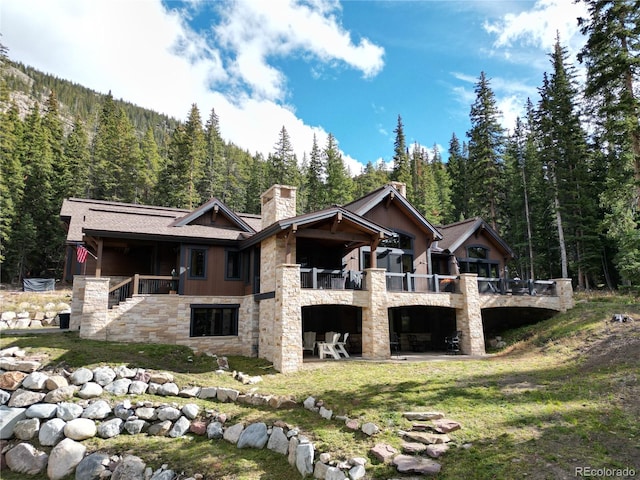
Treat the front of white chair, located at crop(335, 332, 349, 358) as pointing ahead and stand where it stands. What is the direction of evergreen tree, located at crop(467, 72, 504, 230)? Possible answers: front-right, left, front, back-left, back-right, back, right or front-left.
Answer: back

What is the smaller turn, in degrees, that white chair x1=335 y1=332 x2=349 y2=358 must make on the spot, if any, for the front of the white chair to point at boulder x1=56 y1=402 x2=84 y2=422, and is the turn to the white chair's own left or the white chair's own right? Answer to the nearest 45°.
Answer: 0° — it already faces it

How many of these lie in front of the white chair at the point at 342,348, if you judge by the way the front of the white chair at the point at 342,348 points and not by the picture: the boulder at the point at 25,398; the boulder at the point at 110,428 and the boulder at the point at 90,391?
3

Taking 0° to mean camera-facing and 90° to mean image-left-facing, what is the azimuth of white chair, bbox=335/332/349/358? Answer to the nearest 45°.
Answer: approximately 45°

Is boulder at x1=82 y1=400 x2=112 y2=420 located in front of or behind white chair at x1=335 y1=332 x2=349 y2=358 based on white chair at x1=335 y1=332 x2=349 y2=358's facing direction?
in front

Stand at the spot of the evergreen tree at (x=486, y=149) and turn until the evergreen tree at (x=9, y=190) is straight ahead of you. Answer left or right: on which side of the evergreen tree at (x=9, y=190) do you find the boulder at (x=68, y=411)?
left

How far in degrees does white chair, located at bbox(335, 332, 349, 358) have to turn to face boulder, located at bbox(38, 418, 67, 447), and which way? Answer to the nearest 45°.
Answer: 0° — it already faces it
